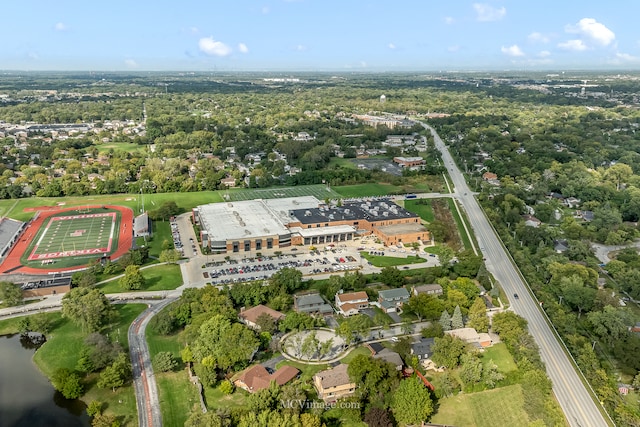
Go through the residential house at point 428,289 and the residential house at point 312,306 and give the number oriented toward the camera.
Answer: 2

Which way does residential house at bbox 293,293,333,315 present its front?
toward the camera

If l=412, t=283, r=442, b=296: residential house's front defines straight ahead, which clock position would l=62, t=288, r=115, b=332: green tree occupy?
The green tree is roughly at 2 o'clock from the residential house.

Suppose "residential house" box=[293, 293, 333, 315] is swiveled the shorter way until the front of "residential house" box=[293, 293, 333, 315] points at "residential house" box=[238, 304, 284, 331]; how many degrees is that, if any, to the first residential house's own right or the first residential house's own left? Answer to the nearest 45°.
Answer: approximately 90° to the first residential house's own right

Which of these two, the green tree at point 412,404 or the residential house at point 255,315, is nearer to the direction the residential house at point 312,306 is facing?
the green tree

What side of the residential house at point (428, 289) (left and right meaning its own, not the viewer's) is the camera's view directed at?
front

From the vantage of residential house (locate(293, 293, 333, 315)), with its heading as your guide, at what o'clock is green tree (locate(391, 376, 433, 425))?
The green tree is roughly at 11 o'clock from the residential house.

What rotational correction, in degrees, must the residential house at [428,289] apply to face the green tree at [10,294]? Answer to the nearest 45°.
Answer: approximately 90° to its right

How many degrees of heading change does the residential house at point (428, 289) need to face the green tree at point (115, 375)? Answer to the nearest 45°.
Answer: approximately 45° to its right

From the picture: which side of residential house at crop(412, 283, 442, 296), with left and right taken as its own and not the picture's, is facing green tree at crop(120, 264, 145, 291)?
right

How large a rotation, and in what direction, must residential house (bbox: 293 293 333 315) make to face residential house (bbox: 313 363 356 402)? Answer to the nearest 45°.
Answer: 0° — it already faces it

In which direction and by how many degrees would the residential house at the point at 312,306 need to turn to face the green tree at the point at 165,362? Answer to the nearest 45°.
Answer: approximately 45° to its right

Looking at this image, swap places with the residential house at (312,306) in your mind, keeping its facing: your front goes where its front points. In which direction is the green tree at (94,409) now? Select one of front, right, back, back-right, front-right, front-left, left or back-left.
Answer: front-right

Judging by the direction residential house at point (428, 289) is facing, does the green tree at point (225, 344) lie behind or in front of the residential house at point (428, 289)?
in front

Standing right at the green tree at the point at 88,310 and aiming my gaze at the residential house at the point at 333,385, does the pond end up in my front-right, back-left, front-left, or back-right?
front-right

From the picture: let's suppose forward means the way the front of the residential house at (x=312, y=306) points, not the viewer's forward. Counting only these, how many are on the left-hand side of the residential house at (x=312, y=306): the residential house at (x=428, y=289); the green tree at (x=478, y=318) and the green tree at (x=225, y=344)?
2
